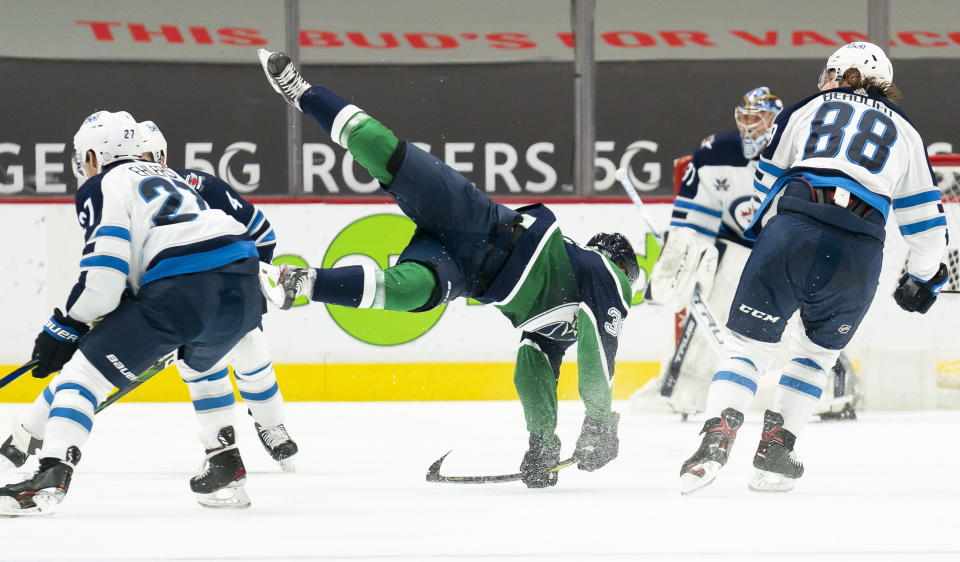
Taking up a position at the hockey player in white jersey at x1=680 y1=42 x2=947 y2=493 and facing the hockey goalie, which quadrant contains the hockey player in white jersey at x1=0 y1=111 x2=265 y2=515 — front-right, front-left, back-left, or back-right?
back-left

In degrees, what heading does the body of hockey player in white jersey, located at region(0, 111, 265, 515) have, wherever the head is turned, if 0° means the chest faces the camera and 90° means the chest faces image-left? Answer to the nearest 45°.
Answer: approximately 135°

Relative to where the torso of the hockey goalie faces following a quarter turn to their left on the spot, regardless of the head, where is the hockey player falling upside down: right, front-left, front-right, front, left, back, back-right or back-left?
back-right

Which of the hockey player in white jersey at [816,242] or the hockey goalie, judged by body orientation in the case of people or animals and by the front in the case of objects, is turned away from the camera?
the hockey player in white jersey

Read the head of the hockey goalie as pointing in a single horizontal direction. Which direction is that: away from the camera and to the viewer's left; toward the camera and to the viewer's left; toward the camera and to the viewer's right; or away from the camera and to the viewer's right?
toward the camera and to the viewer's left

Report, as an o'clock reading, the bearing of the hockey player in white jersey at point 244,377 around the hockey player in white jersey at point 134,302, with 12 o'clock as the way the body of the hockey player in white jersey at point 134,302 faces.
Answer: the hockey player in white jersey at point 244,377 is roughly at 2 o'clock from the hockey player in white jersey at point 134,302.

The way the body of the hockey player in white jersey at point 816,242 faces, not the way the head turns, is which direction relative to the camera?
away from the camera

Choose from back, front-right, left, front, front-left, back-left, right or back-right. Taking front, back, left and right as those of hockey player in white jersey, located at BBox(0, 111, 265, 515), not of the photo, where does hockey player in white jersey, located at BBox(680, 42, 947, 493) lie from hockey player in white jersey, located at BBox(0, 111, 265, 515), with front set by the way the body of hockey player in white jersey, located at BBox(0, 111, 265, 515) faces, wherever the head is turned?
back-right

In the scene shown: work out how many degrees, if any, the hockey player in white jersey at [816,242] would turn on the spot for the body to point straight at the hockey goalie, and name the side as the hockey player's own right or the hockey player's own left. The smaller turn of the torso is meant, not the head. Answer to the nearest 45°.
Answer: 0° — they already face them

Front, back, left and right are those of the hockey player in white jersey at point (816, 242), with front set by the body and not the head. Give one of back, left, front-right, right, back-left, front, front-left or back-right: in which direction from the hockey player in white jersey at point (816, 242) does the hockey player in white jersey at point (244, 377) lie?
left

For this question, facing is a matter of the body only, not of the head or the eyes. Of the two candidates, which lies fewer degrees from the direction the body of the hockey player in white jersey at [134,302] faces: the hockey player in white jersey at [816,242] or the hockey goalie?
the hockey goalie

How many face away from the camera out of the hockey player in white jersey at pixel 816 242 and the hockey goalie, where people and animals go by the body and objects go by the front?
1

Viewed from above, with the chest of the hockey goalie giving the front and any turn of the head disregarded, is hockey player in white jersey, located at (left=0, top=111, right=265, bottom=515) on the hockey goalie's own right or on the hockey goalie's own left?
on the hockey goalie's own right

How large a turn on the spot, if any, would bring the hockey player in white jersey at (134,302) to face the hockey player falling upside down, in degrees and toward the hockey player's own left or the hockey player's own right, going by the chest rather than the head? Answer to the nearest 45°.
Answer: approximately 135° to the hockey player's own right
